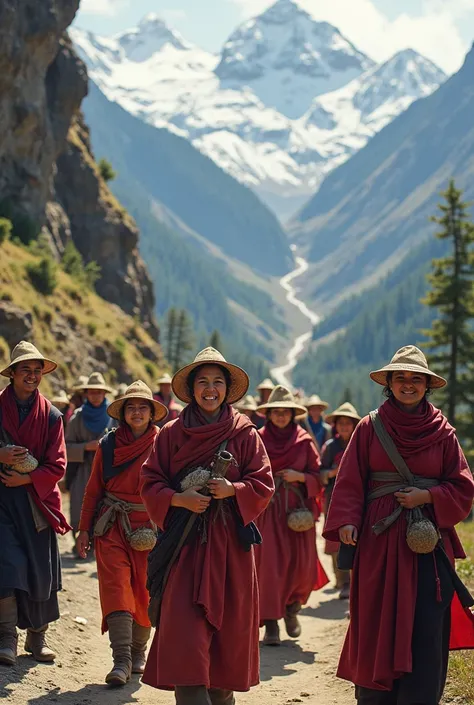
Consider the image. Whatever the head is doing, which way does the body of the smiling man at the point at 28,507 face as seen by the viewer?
toward the camera

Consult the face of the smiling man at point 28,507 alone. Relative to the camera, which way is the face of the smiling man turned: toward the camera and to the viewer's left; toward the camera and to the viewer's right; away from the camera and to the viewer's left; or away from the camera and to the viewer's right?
toward the camera and to the viewer's right

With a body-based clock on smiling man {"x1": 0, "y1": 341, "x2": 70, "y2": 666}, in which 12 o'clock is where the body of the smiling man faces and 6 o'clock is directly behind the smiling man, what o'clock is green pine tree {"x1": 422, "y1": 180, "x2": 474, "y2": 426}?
The green pine tree is roughly at 7 o'clock from the smiling man.
